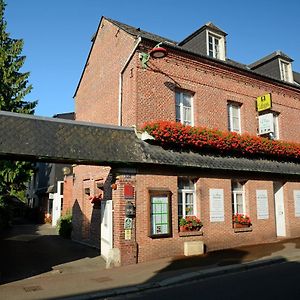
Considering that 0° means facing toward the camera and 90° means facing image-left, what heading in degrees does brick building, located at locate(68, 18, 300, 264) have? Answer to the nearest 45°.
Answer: approximately 315°

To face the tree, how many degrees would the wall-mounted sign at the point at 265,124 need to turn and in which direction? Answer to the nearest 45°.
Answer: approximately 45° to its right
